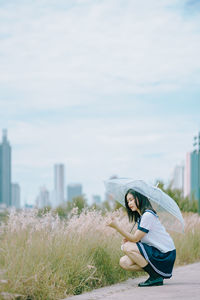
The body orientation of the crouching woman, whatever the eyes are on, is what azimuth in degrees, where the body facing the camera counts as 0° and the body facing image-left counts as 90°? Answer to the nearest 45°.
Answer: approximately 90°

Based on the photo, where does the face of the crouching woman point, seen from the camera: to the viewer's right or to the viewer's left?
to the viewer's left
